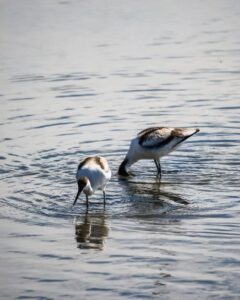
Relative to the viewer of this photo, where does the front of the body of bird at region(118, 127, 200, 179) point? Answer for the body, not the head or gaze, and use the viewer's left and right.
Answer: facing to the left of the viewer

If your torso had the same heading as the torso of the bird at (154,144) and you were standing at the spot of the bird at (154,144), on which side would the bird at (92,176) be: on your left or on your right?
on your left
